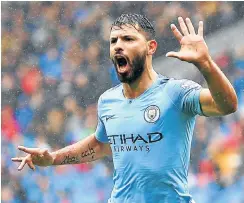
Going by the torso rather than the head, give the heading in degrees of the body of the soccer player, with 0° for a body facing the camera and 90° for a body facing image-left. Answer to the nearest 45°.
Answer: approximately 45°
